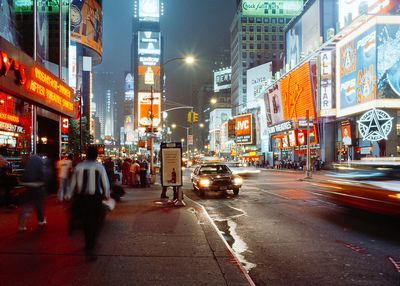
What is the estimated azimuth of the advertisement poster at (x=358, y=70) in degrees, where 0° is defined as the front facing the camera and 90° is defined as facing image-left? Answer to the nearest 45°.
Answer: approximately 45°

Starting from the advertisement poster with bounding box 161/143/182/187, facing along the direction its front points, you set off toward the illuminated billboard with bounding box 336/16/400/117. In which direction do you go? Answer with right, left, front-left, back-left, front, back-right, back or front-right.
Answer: back-left

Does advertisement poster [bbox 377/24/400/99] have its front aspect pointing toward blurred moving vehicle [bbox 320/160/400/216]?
yes

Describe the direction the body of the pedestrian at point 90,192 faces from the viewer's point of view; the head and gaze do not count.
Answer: away from the camera

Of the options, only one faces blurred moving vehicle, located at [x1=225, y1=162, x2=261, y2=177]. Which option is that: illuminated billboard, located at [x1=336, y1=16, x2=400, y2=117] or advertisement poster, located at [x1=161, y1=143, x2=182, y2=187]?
the illuminated billboard

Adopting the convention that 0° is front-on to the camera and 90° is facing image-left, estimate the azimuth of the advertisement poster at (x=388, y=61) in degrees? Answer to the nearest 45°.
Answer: approximately 0°

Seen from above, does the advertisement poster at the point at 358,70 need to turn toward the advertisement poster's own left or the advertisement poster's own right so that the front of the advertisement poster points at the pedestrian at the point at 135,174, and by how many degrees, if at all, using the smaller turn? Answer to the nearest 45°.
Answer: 0° — it already faces them

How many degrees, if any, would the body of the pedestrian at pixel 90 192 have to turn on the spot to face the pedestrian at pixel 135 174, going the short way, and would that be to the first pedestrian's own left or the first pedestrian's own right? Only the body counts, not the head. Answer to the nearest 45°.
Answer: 0° — they already face them

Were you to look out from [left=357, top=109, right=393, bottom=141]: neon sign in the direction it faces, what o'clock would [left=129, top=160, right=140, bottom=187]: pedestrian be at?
The pedestrian is roughly at 1 o'clock from the neon sign.

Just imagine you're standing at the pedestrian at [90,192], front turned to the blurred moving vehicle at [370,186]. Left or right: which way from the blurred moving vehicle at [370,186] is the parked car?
left
